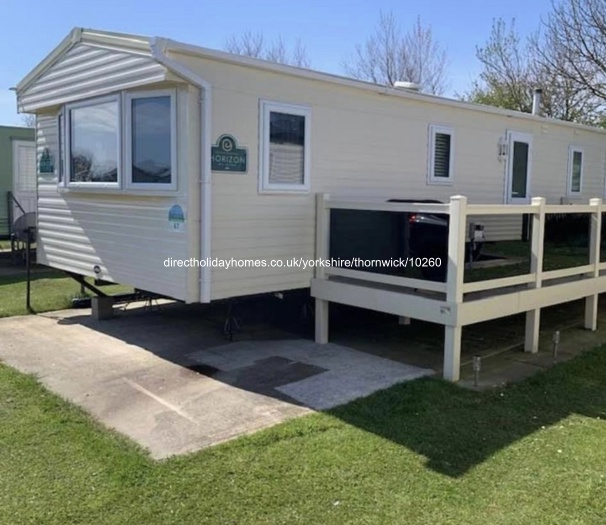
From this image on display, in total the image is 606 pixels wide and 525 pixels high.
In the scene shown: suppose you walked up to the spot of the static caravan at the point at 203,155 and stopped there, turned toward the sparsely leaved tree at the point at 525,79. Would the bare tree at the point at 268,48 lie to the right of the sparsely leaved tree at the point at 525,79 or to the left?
left

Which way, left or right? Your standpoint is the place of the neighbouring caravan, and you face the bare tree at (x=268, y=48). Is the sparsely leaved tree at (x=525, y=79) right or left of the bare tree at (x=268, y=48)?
right

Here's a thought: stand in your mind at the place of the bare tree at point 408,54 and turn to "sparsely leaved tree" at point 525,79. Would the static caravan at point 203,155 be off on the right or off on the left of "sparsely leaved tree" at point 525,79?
right

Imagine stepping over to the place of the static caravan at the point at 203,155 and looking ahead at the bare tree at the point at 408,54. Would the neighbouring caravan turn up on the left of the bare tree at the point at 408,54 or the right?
left

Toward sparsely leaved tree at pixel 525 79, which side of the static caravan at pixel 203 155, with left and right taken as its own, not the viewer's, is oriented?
back

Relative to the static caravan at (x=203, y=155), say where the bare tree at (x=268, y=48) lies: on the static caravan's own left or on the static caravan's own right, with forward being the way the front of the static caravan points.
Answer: on the static caravan's own right

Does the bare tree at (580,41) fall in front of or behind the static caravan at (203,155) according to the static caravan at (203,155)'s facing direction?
behind

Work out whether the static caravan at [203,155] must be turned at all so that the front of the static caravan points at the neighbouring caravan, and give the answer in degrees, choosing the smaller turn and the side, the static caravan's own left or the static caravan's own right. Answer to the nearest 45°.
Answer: approximately 90° to the static caravan's own right

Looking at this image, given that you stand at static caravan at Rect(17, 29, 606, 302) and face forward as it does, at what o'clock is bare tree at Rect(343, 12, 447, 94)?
The bare tree is roughly at 5 o'clock from the static caravan.
